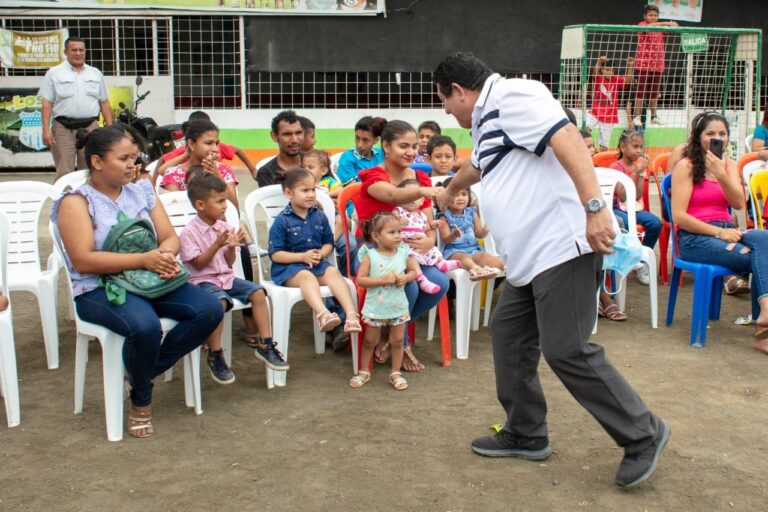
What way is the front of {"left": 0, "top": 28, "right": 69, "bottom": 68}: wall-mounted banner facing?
toward the camera

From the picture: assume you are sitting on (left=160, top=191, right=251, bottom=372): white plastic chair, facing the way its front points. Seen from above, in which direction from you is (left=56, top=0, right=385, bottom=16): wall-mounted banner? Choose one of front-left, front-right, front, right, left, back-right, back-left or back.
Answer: back-left

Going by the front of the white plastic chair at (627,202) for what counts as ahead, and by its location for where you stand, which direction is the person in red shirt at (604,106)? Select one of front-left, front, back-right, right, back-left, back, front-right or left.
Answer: back-left

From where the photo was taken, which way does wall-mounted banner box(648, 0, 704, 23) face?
toward the camera

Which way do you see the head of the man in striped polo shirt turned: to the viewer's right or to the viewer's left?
to the viewer's left

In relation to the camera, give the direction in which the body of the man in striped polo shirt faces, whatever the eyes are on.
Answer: to the viewer's left

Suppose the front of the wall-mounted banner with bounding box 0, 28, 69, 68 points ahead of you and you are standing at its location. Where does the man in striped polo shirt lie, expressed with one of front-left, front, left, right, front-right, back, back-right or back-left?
front

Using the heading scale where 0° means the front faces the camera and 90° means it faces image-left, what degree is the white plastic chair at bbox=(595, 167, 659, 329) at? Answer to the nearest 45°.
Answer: approximately 315°

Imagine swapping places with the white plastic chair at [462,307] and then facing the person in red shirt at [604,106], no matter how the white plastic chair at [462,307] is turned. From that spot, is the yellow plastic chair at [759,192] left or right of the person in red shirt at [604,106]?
right

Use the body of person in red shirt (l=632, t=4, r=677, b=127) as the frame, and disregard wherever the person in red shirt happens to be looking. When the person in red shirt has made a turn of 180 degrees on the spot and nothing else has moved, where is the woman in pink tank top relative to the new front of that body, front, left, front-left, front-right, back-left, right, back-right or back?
back

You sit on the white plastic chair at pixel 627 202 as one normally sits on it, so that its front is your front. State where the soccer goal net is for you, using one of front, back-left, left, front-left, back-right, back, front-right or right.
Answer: back-left

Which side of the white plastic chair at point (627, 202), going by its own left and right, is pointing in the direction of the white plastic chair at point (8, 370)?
right

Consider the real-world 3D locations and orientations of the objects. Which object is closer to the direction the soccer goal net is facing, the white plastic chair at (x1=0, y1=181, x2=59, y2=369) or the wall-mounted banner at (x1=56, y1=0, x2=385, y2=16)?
the white plastic chair

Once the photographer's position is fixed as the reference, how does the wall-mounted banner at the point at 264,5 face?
facing the viewer

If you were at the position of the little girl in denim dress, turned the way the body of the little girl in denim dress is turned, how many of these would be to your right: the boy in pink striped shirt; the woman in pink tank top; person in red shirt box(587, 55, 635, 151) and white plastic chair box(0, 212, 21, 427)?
2

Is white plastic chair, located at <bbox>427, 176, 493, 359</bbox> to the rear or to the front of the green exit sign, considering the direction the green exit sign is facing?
to the front

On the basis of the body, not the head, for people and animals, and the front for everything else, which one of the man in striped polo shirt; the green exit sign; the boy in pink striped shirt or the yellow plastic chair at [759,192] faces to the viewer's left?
the man in striped polo shirt

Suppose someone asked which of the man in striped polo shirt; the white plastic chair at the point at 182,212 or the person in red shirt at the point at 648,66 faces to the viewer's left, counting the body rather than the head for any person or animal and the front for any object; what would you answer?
the man in striped polo shirt

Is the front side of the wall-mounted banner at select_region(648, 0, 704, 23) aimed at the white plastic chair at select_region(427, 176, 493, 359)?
yes
